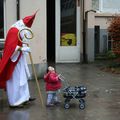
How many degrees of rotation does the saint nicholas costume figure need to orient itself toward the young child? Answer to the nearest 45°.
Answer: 0° — it already faces them

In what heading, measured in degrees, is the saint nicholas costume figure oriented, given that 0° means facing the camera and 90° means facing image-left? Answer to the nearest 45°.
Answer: approximately 270°
